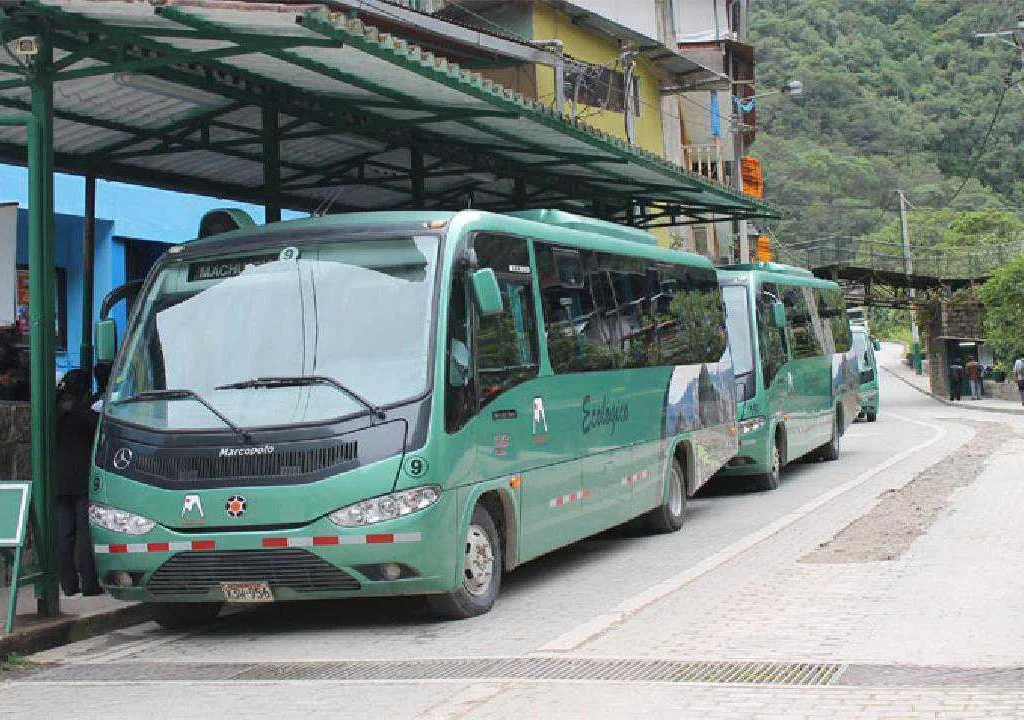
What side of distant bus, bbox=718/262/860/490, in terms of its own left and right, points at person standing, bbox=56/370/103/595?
front

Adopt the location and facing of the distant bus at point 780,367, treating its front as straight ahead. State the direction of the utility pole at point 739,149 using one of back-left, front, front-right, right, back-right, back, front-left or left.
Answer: back-right

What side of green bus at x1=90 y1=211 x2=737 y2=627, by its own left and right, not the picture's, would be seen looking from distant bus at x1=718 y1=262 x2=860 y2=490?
back

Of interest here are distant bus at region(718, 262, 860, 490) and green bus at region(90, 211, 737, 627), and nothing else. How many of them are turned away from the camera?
0

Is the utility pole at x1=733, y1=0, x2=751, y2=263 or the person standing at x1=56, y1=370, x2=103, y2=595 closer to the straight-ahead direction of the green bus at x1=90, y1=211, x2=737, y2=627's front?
the person standing

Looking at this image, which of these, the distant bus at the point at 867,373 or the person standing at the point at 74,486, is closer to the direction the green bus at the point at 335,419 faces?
the person standing

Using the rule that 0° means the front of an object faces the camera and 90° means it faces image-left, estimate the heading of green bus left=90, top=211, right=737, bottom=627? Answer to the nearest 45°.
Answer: approximately 45°

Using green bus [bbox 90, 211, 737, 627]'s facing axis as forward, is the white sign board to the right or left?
on its right

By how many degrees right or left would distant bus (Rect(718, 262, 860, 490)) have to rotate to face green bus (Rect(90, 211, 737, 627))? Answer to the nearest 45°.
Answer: approximately 45° to its left
